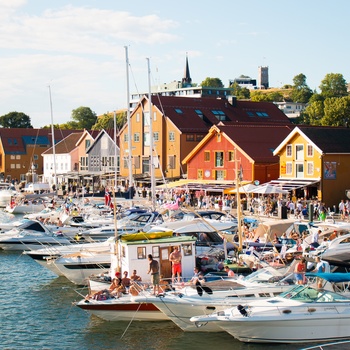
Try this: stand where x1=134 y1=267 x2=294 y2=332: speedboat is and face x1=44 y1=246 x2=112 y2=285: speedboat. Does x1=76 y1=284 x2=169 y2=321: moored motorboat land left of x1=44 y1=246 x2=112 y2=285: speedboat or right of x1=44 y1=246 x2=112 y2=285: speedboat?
left

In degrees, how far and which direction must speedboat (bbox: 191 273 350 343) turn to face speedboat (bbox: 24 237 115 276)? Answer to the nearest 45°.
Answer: approximately 45° to its right

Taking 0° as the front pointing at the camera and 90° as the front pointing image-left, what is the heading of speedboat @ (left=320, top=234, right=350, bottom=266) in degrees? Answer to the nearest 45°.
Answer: approximately 90°

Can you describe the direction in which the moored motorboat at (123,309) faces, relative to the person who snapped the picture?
facing to the left of the viewer

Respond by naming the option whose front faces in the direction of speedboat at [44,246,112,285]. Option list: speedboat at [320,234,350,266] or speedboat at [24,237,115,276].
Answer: speedboat at [320,234,350,266]

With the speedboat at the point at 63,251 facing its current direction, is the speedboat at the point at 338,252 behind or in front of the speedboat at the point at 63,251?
behind

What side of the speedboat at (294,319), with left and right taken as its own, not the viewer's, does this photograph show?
left

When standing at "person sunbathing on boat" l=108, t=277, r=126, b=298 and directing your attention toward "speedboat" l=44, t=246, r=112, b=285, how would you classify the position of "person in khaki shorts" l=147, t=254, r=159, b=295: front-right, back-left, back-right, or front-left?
back-right

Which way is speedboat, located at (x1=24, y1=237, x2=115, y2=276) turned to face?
to the viewer's left
